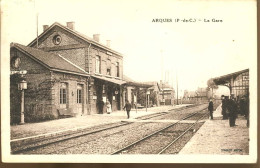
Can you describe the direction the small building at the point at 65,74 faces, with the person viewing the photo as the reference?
facing the viewer and to the right of the viewer
